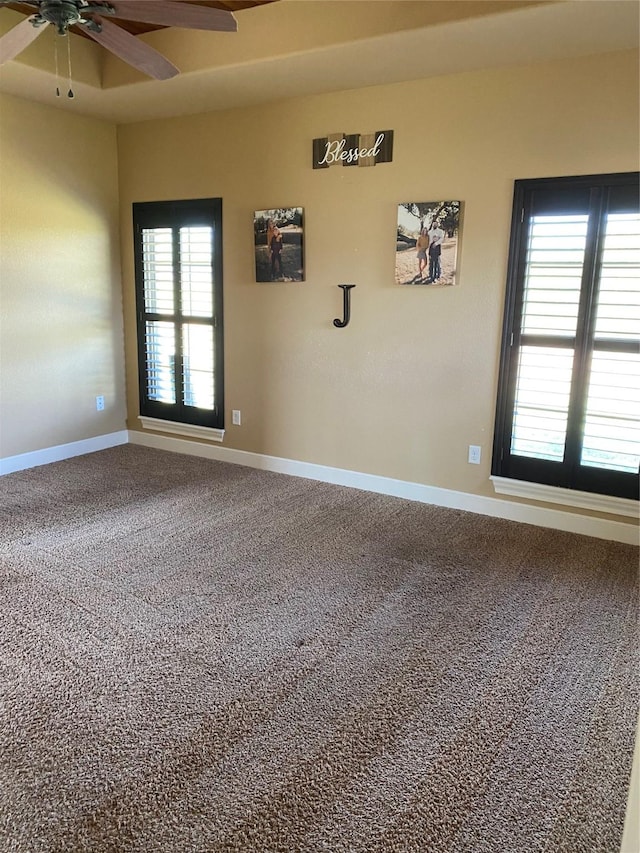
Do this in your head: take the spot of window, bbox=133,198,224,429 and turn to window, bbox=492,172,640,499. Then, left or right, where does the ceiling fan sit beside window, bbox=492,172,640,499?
right

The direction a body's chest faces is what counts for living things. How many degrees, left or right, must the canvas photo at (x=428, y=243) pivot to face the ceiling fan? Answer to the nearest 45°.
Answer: approximately 45° to its right

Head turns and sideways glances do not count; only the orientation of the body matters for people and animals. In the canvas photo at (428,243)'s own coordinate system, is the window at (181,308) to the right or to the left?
on its right

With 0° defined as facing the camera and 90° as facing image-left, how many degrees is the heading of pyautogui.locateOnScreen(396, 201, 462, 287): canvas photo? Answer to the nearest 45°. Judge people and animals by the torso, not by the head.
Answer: approximately 0°

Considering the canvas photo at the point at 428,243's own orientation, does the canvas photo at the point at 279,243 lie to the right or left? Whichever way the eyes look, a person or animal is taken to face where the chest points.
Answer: on its right
